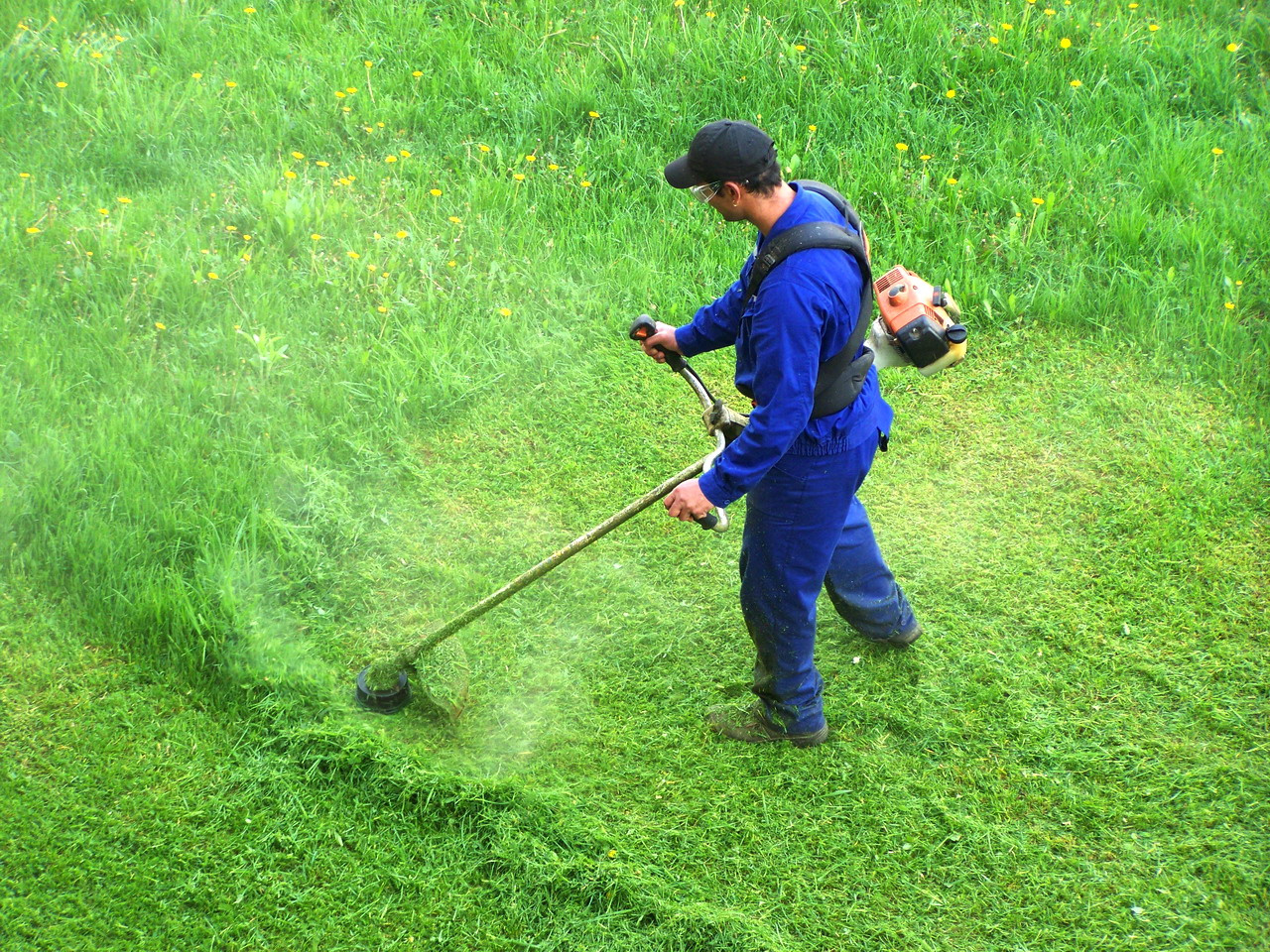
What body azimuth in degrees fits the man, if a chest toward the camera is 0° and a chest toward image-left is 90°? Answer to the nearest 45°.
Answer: approximately 90°
